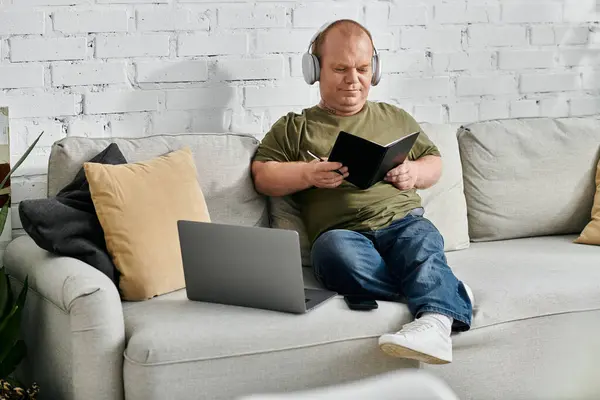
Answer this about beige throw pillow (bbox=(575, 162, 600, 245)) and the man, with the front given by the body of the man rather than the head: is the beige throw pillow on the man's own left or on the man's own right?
on the man's own left

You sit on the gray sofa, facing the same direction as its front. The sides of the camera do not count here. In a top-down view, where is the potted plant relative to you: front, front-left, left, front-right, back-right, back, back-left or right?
right

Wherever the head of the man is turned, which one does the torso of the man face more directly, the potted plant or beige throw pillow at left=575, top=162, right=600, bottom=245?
the potted plant

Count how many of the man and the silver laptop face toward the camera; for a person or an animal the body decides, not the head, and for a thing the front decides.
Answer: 1

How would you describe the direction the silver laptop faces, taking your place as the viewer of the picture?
facing away from the viewer and to the right of the viewer

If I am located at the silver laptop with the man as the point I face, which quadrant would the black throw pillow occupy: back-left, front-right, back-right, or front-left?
back-left

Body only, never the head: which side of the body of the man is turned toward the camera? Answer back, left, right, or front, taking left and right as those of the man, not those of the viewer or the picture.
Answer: front

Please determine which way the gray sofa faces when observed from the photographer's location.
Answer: facing the viewer

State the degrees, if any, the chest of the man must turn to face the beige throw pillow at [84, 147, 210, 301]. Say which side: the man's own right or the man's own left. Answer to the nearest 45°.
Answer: approximately 45° to the man's own right

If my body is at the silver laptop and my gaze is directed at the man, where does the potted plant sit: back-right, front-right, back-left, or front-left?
back-left
